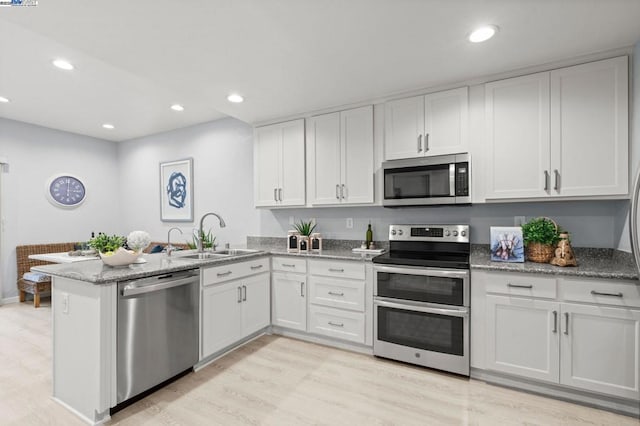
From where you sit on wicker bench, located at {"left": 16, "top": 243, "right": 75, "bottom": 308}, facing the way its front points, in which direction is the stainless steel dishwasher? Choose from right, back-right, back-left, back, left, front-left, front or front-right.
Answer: front-right

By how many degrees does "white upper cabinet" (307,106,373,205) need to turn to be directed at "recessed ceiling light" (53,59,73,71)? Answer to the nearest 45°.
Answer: approximately 45° to its right

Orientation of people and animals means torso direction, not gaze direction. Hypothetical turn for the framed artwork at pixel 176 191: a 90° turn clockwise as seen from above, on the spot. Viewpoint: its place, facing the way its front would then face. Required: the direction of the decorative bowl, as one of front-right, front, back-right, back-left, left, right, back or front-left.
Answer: back-left

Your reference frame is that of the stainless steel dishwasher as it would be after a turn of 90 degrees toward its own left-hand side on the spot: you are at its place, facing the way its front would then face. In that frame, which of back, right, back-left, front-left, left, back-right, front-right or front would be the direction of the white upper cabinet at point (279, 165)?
front

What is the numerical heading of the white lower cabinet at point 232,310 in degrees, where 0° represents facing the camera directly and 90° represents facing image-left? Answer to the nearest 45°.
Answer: approximately 315°

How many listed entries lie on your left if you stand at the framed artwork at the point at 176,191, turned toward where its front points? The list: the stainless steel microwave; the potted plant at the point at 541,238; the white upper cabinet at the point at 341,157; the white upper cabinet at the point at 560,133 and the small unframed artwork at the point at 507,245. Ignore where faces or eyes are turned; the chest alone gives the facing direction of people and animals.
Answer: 5

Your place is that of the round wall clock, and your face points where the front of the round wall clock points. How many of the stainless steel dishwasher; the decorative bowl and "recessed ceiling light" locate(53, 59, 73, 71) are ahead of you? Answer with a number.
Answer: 3

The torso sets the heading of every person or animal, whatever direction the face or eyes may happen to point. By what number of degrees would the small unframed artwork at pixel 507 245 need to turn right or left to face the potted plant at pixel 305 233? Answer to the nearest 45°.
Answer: approximately 90° to its right

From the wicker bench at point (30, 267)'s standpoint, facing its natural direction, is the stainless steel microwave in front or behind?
in front

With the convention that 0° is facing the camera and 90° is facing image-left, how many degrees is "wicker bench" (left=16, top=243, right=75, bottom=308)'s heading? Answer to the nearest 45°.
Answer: approximately 315°

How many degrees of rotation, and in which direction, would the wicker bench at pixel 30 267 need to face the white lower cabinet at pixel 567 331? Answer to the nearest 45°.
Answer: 0° — it already faces it
